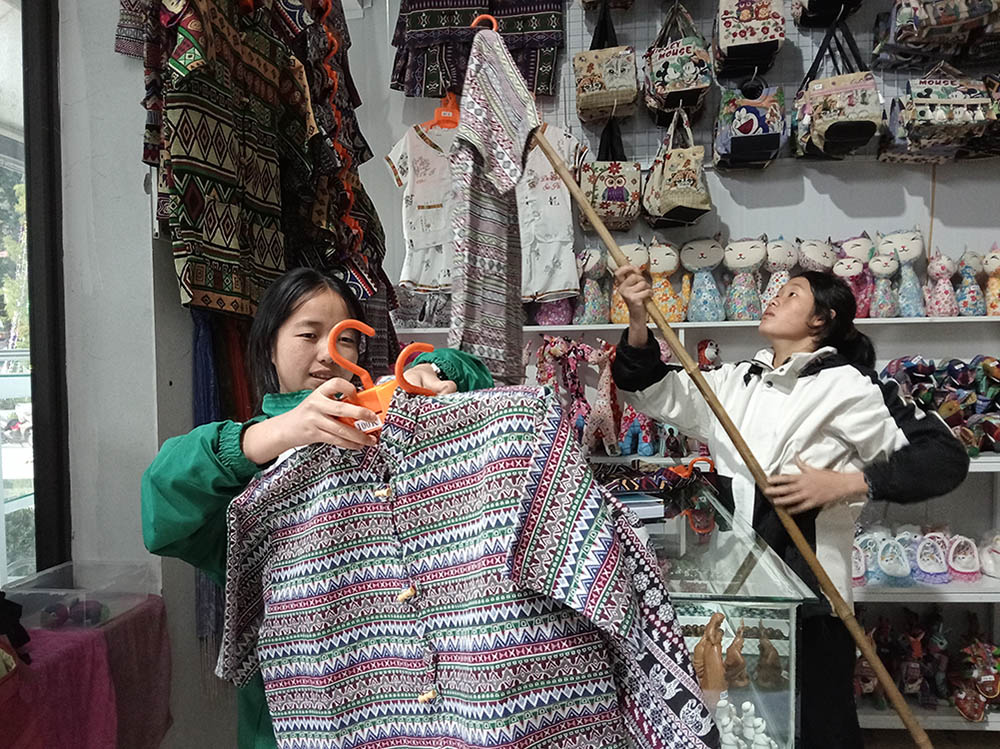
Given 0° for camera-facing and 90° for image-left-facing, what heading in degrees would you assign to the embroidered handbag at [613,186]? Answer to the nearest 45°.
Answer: approximately 0°

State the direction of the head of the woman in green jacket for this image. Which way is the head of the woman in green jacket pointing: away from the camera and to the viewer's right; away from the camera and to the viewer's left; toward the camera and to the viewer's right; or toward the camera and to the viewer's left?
toward the camera and to the viewer's right

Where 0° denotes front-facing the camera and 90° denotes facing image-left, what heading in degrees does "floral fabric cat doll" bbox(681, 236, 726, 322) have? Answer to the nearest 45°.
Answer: approximately 0°

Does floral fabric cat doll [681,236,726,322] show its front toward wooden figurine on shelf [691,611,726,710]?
yes

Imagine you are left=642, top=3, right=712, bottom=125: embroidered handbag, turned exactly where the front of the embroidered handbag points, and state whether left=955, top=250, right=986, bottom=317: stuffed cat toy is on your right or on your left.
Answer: on your left

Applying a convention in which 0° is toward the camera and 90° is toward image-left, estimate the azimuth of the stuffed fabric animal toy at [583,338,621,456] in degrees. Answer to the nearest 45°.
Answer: approximately 45°

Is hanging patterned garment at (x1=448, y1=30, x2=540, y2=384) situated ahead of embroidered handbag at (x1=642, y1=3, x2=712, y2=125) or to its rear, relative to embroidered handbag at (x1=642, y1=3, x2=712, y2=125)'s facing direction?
ahead

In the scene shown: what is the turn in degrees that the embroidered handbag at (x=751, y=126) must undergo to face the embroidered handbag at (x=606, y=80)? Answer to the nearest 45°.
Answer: approximately 90° to its right

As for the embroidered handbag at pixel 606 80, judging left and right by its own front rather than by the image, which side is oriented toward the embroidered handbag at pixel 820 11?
left

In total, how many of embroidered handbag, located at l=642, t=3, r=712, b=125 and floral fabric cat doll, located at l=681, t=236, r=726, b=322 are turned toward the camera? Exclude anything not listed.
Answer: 2

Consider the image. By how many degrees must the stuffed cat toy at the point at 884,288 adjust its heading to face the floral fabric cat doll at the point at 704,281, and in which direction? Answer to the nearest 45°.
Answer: approximately 90° to its right

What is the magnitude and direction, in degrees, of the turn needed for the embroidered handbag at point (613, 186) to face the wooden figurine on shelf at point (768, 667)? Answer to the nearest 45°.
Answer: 0° — it already faces it
